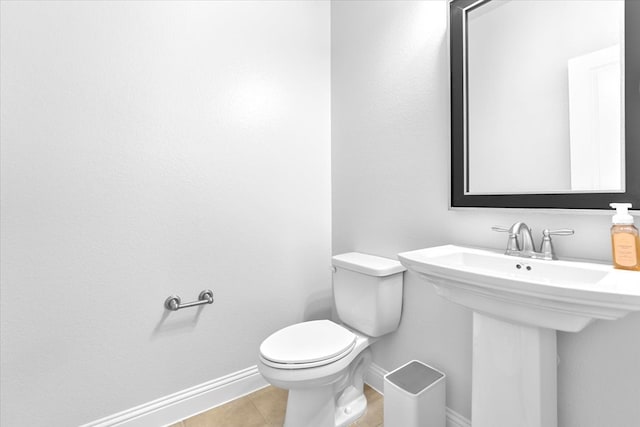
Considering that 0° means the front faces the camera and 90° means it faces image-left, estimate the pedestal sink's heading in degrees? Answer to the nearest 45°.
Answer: approximately 45°

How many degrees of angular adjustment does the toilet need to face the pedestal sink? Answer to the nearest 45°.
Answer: approximately 90° to its left

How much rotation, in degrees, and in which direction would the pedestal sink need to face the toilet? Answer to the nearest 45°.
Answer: approximately 45° to its right

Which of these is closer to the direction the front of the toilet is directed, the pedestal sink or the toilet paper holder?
the toilet paper holder

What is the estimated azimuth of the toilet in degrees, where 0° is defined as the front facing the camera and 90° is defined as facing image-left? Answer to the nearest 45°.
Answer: approximately 45°

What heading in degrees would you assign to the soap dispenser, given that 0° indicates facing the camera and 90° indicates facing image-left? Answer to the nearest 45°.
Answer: approximately 0°

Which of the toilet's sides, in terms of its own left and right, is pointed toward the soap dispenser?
left

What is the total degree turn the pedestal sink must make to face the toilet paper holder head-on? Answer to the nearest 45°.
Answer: approximately 45° to its right
